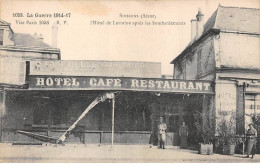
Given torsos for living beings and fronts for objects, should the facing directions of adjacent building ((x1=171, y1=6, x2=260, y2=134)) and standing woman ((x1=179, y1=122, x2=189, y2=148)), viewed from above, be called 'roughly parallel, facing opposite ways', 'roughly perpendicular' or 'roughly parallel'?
roughly parallel

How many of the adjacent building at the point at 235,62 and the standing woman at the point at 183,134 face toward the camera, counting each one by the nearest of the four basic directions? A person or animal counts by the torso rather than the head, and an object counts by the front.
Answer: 2

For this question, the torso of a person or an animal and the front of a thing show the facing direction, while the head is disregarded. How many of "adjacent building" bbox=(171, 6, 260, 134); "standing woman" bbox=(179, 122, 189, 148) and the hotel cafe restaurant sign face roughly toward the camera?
3

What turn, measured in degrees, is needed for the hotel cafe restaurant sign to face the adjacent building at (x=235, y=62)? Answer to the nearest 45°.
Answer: approximately 90° to its left

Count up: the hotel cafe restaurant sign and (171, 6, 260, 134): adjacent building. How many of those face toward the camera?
2

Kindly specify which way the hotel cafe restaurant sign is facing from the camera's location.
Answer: facing the viewer

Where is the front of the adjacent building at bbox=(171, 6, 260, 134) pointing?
toward the camera

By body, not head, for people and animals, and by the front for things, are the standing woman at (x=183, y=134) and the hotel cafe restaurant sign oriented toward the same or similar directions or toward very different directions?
same or similar directions

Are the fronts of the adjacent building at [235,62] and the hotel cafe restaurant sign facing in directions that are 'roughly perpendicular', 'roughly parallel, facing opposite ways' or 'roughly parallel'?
roughly parallel
